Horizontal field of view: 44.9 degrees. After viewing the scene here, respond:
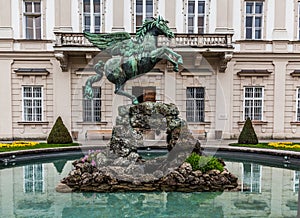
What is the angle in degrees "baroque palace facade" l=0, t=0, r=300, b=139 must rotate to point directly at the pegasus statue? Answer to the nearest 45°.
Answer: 0° — it already faces it

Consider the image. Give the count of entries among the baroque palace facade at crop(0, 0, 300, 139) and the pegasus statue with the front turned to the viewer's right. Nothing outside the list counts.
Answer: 1

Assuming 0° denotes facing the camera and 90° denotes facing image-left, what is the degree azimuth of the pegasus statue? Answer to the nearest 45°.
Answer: approximately 270°

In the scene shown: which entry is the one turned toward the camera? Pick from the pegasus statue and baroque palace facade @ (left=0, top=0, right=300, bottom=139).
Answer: the baroque palace facade

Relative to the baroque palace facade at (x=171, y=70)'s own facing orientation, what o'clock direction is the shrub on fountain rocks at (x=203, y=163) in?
The shrub on fountain rocks is roughly at 12 o'clock from the baroque palace facade.

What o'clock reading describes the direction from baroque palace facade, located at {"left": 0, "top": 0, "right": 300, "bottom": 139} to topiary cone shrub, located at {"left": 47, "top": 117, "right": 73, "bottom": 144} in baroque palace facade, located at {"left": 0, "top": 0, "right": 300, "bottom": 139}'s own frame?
The topiary cone shrub is roughly at 2 o'clock from the baroque palace facade.

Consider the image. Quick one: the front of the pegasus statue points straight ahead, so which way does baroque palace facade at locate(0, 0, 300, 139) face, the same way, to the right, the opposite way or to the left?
to the right

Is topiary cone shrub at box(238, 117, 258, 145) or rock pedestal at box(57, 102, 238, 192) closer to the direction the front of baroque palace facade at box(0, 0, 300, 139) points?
the rock pedestal

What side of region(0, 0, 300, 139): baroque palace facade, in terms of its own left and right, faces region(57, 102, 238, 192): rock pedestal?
front

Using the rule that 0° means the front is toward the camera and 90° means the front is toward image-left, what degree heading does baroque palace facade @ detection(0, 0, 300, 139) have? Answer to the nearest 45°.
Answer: approximately 0°

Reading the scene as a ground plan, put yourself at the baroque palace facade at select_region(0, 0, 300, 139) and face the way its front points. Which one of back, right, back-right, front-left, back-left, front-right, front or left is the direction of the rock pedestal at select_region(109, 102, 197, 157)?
front

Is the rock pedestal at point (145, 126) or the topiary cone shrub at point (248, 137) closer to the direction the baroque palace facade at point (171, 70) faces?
the rock pedestal

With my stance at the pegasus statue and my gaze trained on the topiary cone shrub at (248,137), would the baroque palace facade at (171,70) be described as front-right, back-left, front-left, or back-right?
front-left
